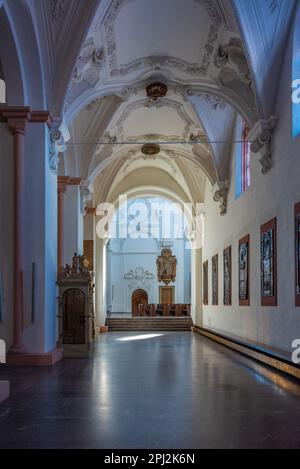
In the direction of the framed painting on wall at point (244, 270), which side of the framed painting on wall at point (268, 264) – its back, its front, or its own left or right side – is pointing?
right

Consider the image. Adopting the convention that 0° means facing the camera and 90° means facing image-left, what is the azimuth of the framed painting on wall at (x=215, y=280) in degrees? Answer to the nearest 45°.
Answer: approximately 90°

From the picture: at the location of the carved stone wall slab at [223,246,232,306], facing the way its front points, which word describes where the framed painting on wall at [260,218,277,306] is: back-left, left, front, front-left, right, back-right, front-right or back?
left

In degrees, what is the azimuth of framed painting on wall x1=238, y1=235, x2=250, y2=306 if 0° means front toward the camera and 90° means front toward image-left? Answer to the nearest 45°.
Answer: approximately 90°

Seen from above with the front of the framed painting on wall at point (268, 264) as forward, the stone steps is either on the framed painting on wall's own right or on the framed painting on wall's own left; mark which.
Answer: on the framed painting on wall's own right

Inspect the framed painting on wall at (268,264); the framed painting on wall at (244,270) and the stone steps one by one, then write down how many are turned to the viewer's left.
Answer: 2

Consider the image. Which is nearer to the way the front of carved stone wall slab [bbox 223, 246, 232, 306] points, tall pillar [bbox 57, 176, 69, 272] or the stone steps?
the tall pillar

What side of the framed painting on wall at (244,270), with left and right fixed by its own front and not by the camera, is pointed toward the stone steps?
right

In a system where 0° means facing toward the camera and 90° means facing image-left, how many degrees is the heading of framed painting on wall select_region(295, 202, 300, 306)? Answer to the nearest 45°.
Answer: approximately 90°

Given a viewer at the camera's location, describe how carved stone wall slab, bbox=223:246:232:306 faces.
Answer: facing to the left of the viewer

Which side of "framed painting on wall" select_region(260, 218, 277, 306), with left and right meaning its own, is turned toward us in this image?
left
